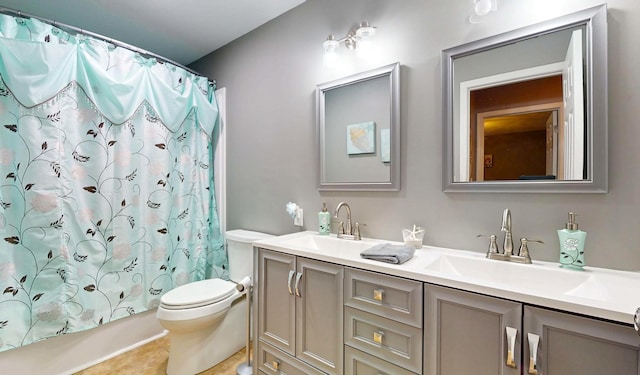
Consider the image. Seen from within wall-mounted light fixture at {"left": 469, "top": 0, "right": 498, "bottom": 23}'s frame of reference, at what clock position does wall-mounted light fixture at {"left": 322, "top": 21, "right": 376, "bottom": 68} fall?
wall-mounted light fixture at {"left": 322, "top": 21, "right": 376, "bottom": 68} is roughly at 2 o'clock from wall-mounted light fixture at {"left": 469, "top": 0, "right": 498, "bottom": 23}.

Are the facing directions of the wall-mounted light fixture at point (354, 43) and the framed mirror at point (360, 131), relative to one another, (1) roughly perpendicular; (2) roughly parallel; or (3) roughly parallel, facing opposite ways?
roughly parallel

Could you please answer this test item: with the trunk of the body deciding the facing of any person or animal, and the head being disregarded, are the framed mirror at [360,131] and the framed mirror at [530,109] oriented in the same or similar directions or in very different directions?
same or similar directions

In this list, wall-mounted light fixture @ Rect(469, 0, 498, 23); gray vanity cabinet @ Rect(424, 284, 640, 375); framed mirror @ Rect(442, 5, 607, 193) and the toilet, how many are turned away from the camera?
0

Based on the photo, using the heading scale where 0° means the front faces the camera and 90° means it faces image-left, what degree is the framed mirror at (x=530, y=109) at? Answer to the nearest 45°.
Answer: approximately 45°

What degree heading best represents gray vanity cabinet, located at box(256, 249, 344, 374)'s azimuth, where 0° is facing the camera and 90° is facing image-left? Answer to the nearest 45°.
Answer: approximately 45°

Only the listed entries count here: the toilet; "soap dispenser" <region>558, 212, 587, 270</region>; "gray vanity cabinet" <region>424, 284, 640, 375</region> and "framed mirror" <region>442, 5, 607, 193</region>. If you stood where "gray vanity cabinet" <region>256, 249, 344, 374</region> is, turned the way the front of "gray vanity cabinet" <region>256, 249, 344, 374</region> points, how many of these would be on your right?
1

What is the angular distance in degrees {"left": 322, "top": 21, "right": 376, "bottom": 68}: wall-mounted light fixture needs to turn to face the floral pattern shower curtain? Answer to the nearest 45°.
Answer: approximately 45° to its right

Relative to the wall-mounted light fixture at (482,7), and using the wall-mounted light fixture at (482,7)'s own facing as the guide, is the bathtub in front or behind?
in front

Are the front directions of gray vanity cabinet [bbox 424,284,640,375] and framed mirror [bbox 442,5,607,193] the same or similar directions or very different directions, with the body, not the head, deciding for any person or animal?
same or similar directions

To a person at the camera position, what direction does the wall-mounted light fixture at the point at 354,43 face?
facing the viewer and to the left of the viewer
